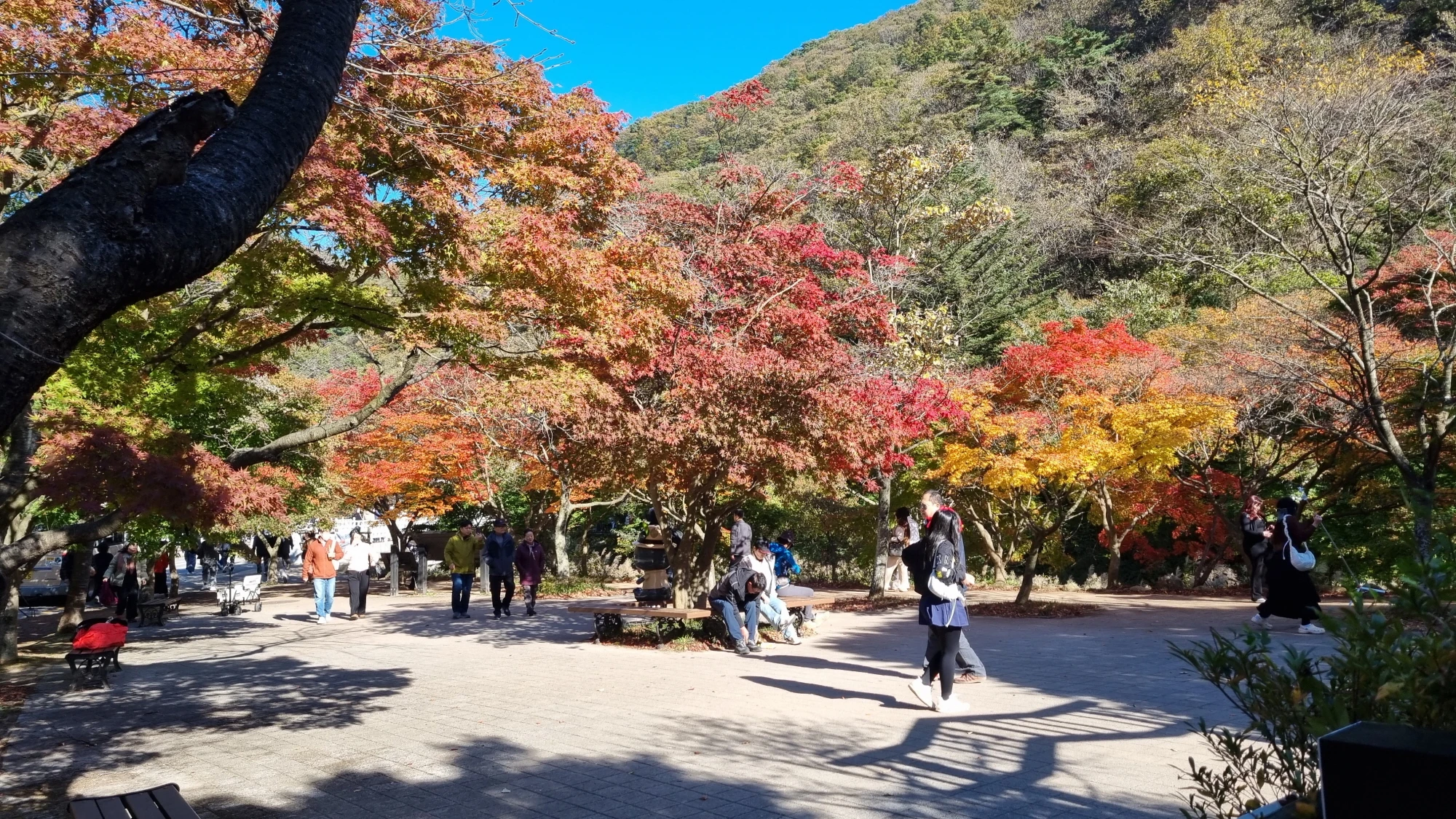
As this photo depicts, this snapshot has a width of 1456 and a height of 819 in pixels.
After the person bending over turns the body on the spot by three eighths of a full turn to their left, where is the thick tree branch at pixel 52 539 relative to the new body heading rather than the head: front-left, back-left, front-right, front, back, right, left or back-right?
back-left

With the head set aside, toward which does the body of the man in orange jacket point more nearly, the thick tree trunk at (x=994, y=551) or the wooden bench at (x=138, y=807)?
the wooden bench

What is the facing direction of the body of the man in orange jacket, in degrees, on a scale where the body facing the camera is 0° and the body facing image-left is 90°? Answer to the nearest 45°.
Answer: approximately 0°

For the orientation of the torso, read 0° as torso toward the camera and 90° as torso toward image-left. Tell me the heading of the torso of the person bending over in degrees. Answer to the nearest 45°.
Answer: approximately 315°

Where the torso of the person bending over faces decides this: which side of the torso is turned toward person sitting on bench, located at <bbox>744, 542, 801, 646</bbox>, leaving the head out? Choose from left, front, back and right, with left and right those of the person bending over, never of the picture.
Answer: left

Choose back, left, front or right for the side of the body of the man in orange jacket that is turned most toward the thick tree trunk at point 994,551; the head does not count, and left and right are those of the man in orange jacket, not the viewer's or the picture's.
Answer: left

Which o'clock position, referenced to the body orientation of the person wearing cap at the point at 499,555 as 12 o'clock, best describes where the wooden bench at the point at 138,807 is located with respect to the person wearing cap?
The wooden bench is roughly at 12 o'clock from the person wearing cap.

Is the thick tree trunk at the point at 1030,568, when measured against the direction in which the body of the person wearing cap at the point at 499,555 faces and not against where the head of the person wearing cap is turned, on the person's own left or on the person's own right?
on the person's own left

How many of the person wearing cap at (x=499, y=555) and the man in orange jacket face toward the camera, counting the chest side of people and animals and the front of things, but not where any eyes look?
2
